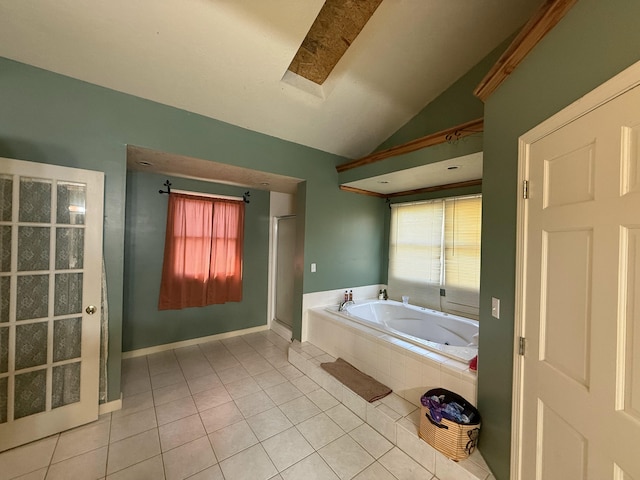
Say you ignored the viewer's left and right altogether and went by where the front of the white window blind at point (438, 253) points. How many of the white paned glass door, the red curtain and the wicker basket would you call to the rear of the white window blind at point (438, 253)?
0

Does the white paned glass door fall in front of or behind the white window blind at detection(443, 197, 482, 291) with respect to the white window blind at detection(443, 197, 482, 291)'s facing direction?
in front

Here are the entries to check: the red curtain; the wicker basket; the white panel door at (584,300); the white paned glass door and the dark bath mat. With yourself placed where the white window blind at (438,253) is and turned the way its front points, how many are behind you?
0

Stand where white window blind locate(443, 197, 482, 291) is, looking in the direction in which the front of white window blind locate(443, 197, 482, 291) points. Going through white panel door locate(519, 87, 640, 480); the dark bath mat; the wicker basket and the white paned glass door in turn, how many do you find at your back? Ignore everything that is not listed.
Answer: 0

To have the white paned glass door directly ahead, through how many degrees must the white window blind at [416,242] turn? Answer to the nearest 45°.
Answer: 0° — it already faces it

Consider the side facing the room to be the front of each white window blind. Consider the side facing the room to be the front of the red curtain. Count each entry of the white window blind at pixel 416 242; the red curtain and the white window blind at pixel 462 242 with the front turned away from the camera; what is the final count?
0

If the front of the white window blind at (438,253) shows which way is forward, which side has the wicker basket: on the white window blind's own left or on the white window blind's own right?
on the white window blind's own left

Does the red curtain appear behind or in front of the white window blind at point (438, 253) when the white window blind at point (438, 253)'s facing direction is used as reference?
in front

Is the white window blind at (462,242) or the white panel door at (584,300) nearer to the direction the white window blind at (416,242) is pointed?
the white panel door

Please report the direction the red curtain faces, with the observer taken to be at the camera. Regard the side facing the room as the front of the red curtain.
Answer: facing the viewer and to the right of the viewer

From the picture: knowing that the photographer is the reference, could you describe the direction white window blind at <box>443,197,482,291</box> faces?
facing the viewer and to the left of the viewer

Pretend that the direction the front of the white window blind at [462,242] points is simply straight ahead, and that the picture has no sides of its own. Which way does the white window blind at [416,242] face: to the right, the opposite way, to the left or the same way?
the same way

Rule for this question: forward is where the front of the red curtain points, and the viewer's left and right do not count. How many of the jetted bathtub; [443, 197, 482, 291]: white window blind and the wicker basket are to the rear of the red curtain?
0

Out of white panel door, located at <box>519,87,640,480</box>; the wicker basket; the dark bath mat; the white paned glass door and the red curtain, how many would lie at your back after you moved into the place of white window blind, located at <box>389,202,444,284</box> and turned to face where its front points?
0

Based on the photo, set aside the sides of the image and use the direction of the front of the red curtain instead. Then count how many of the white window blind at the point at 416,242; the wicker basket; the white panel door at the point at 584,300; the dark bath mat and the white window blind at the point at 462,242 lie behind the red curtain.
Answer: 0

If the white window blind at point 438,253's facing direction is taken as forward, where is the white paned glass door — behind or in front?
in front

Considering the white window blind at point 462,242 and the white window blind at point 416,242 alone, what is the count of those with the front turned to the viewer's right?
0

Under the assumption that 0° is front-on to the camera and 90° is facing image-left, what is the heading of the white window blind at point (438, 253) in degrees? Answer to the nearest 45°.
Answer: approximately 45°

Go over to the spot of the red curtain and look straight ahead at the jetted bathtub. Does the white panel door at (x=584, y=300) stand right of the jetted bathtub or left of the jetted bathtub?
right

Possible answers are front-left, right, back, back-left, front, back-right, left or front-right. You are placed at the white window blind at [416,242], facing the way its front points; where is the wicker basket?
front-left

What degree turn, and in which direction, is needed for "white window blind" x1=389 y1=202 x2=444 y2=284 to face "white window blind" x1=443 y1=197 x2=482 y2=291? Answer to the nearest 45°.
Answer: approximately 90° to its left
